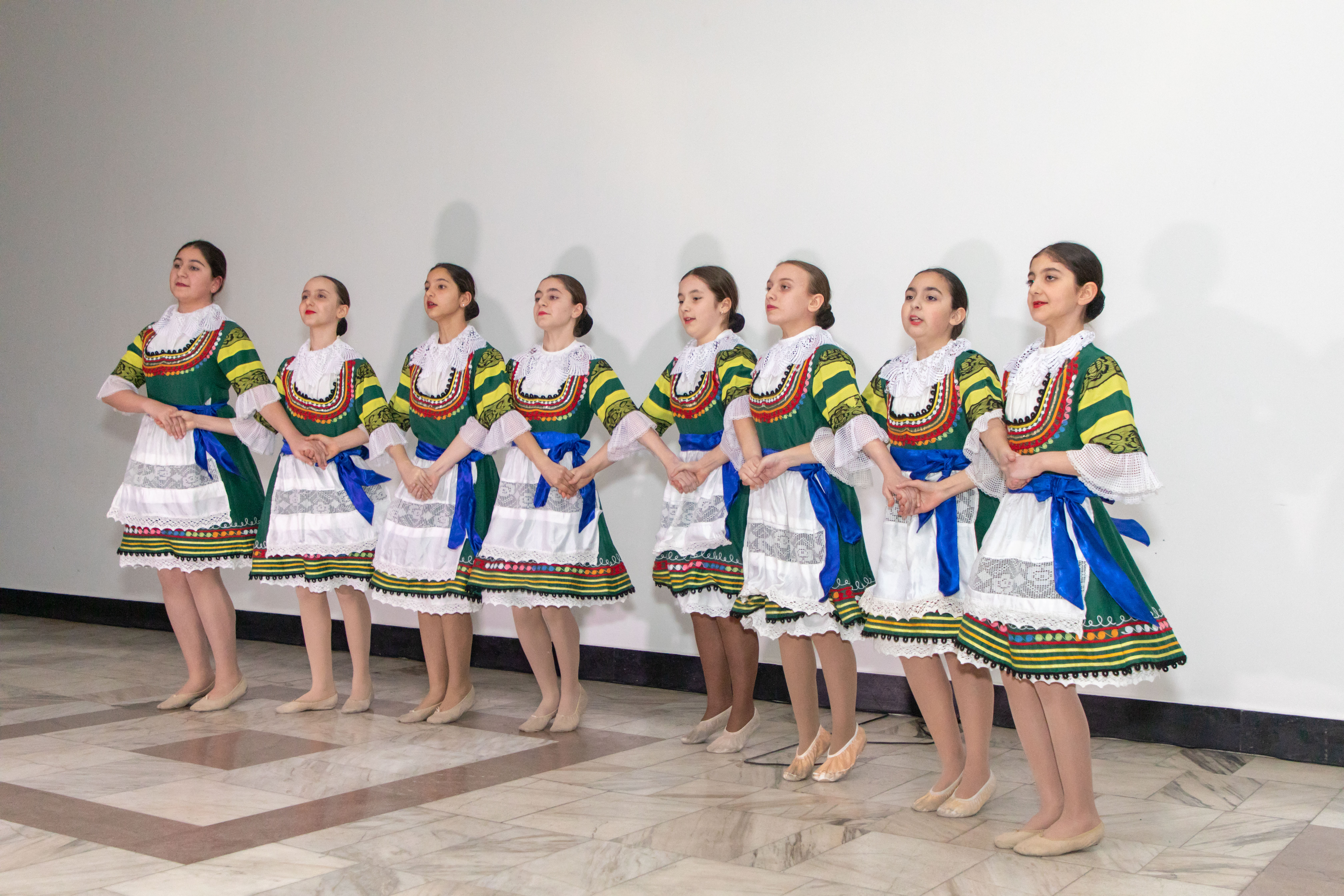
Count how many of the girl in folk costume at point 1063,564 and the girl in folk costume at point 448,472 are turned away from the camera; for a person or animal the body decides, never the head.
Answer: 0

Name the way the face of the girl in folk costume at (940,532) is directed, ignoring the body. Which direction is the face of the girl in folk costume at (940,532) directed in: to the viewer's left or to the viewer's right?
to the viewer's left

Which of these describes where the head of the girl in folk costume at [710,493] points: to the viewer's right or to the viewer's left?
to the viewer's left

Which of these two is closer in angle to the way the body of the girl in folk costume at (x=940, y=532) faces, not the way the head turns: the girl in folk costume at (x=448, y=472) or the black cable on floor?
the girl in folk costume

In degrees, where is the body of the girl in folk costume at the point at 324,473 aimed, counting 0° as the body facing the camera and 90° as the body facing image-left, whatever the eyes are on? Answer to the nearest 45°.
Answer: approximately 45°

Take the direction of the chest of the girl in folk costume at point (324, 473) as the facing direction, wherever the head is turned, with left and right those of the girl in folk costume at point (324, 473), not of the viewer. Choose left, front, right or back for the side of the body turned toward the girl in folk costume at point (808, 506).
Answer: left

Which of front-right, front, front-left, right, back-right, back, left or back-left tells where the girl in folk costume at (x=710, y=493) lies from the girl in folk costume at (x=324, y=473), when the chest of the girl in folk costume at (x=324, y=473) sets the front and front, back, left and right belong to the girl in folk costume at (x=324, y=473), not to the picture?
left

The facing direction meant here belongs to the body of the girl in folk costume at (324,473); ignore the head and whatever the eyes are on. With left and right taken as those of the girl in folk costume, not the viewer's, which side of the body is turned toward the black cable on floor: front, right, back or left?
left
